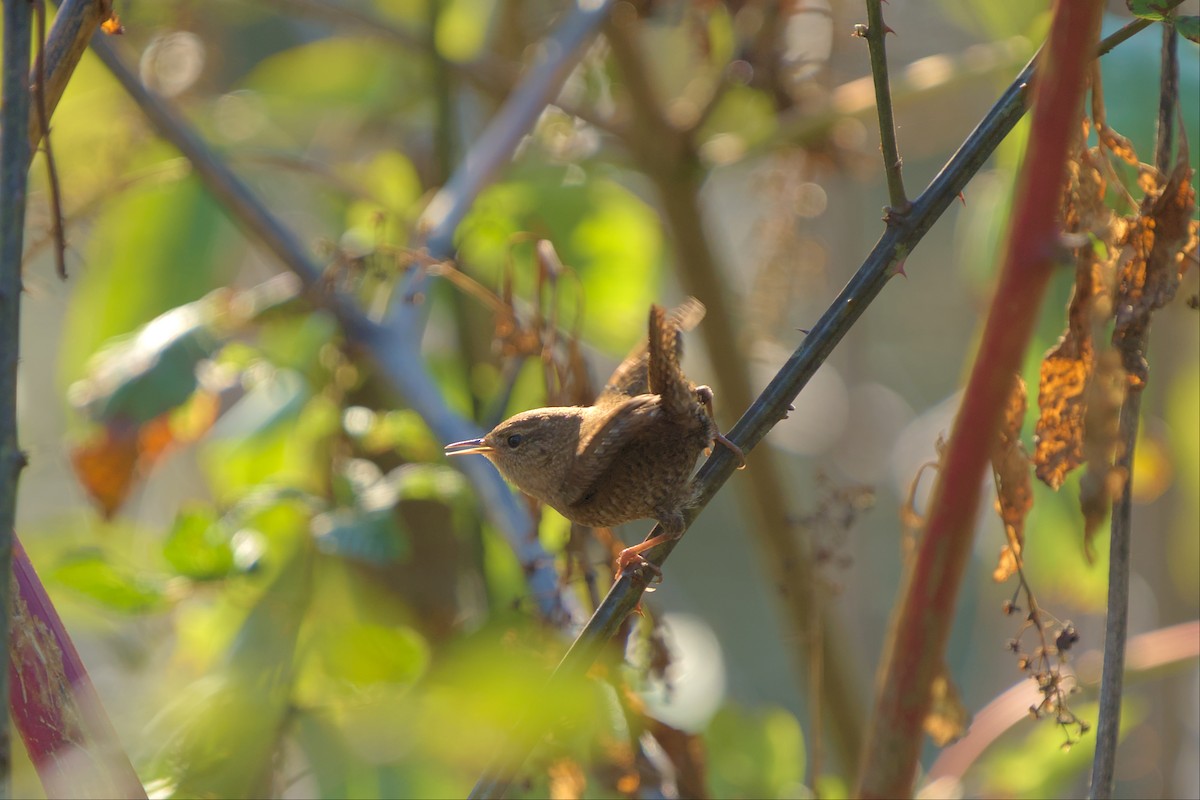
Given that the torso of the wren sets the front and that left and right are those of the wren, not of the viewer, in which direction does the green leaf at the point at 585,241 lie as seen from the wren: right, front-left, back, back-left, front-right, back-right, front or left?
right

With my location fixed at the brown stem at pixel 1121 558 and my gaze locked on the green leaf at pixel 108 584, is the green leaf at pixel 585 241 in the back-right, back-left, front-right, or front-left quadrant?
front-right

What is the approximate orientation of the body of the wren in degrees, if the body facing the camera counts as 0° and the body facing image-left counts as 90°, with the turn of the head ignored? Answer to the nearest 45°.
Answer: approximately 90°
